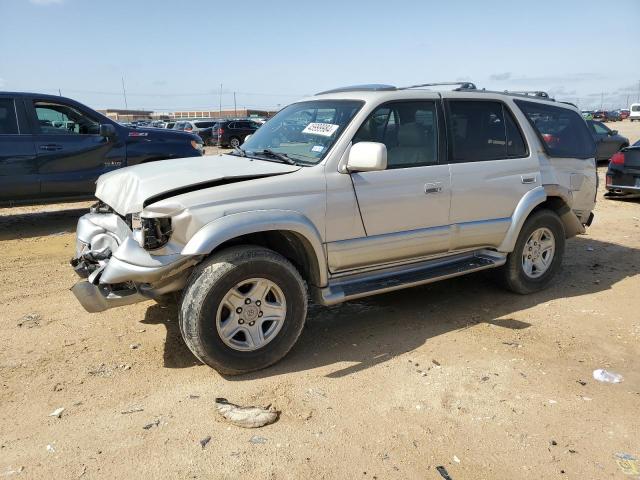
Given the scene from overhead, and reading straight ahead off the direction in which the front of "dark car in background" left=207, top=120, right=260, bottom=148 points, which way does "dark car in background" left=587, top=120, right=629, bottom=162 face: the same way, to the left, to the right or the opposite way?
the same way

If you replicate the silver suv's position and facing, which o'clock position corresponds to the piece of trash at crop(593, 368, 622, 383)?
The piece of trash is roughly at 8 o'clock from the silver suv.

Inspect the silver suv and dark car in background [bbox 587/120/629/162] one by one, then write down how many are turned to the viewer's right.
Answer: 1

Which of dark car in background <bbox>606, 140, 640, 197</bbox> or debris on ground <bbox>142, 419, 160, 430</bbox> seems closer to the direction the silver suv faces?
the debris on ground

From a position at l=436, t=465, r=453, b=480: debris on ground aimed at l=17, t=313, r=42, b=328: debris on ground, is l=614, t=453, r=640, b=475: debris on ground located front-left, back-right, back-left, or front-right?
back-right

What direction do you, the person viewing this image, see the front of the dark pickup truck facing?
facing to the right of the viewer

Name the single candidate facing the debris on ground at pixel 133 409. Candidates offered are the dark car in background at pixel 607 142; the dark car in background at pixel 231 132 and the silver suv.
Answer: the silver suv

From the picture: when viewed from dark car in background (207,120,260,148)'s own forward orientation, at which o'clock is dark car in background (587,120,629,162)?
dark car in background (587,120,629,162) is roughly at 3 o'clock from dark car in background (207,120,260,148).

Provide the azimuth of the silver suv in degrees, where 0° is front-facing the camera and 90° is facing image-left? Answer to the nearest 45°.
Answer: approximately 45°

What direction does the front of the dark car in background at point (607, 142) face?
to the viewer's right

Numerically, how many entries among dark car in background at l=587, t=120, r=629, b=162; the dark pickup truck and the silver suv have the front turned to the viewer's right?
2

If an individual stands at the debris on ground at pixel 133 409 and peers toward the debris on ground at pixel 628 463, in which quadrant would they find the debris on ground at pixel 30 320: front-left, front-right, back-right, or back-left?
back-left

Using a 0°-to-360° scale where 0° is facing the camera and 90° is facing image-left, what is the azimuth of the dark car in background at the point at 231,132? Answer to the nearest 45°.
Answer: approximately 225°

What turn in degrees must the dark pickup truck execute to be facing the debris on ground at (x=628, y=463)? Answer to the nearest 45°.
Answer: approximately 45° to its right

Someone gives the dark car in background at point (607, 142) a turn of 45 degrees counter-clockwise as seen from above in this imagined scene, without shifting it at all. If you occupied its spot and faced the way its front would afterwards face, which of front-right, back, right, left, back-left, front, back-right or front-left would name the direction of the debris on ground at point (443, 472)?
back-right
